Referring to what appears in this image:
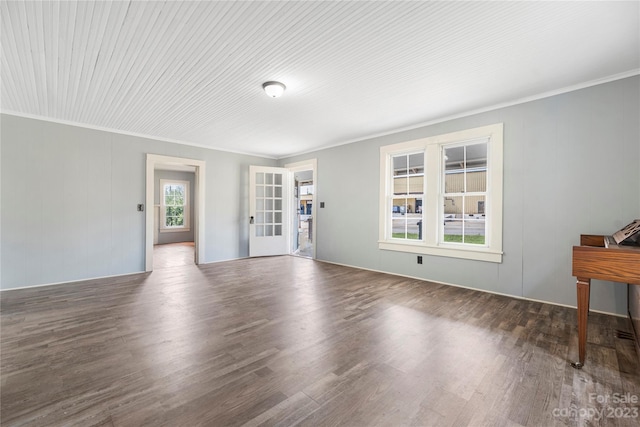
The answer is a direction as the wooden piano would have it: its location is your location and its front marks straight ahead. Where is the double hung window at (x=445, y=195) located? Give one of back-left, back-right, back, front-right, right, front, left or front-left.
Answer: front-right

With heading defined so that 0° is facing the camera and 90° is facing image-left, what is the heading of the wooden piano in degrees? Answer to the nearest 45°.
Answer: approximately 90°

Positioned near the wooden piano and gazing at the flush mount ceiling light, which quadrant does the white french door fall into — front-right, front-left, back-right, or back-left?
front-right

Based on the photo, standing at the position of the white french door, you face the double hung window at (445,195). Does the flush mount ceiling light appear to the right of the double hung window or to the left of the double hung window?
right

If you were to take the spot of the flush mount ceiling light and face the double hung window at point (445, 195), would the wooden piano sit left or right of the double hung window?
right

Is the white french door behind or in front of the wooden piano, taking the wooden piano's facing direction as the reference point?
in front

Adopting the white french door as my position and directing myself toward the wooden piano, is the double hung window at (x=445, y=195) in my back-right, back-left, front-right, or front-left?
front-left
